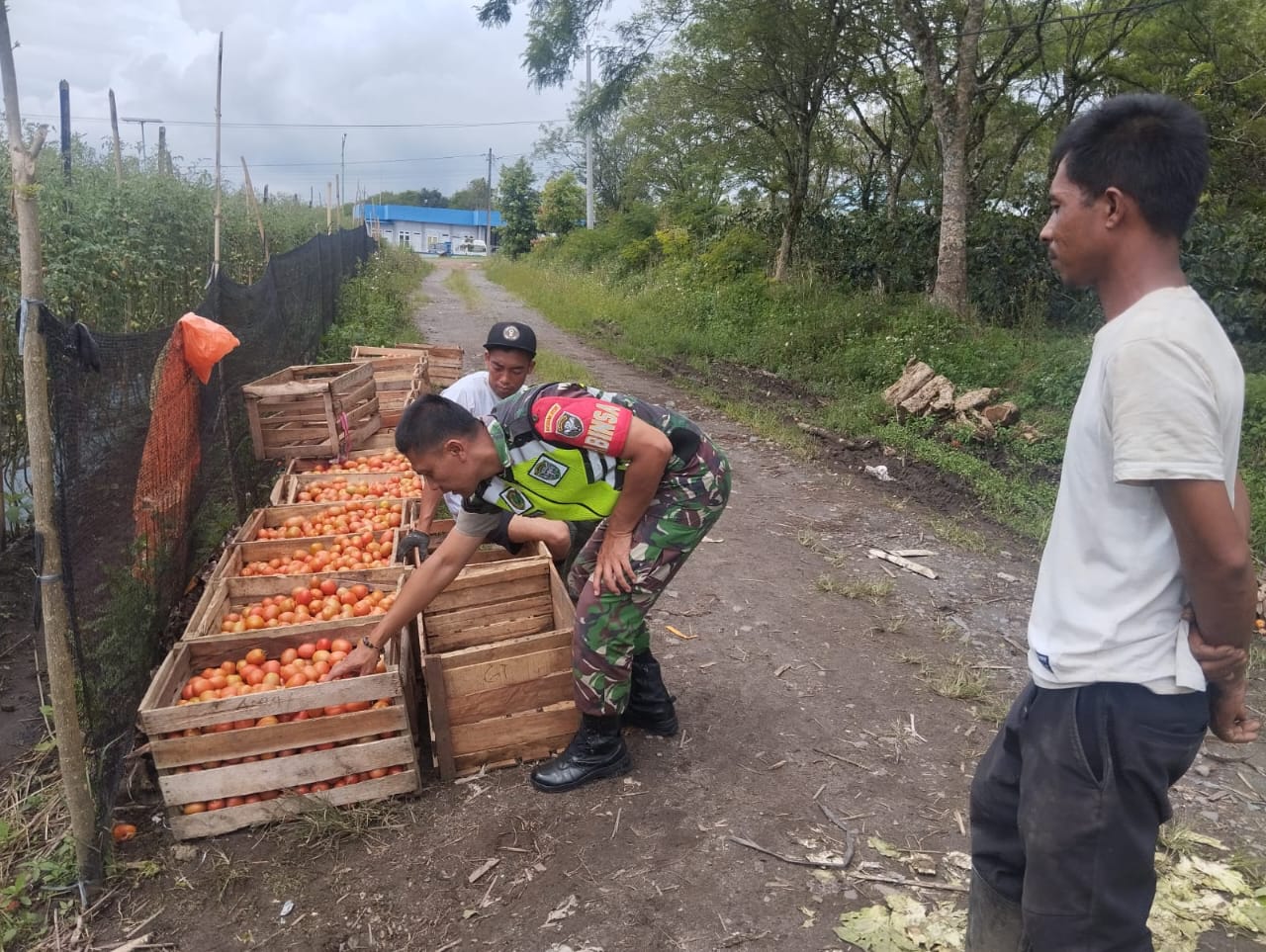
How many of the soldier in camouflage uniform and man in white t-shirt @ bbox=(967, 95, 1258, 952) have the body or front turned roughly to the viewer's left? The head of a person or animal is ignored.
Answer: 2

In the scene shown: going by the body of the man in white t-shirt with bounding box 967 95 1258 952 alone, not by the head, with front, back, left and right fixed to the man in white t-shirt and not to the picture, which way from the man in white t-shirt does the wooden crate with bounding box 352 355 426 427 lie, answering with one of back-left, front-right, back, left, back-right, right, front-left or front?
front-right

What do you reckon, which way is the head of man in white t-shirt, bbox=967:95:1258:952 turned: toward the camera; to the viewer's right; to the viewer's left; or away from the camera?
to the viewer's left

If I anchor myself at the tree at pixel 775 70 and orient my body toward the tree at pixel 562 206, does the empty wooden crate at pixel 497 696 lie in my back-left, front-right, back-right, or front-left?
back-left

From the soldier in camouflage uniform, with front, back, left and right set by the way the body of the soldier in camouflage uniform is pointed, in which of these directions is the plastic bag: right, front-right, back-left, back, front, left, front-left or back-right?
front-right

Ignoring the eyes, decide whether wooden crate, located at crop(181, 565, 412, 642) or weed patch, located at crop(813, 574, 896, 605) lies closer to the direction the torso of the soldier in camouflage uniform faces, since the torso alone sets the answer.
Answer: the wooden crate

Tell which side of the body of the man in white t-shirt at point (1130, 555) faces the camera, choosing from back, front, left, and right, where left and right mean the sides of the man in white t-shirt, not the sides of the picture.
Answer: left

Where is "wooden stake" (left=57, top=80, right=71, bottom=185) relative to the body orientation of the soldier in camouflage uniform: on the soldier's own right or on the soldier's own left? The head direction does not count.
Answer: on the soldier's own right

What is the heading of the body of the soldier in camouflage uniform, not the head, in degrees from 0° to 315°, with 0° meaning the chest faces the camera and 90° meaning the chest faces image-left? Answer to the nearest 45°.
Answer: approximately 90°

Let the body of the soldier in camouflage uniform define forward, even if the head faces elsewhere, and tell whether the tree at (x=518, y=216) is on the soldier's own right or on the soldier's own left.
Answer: on the soldier's own right
